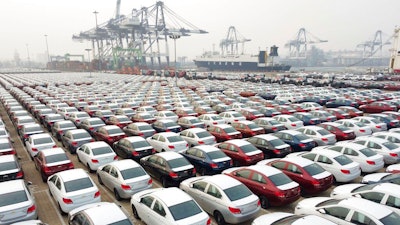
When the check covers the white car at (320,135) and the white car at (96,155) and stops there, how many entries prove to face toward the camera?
0

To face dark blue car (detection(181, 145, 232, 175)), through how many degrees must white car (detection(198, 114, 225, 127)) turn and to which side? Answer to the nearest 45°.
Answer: approximately 135° to its left

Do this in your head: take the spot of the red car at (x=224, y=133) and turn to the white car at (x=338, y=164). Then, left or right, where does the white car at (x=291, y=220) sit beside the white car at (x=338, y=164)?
right

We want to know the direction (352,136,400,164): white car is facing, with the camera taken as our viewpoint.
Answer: facing away from the viewer and to the left of the viewer

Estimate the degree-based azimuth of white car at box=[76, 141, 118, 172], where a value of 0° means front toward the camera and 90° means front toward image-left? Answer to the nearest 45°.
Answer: approximately 135°

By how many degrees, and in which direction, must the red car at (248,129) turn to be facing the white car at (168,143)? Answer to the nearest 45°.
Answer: approximately 90° to its left

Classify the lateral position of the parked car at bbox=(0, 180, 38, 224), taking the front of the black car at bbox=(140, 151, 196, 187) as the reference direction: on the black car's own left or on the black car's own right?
on the black car's own left

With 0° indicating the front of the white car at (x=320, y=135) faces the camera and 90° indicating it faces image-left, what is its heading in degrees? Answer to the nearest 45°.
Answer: approximately 135°

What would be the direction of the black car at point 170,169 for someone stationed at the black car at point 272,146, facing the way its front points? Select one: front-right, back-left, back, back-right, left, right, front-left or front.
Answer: left

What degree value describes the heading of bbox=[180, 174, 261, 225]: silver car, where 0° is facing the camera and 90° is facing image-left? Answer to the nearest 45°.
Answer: approximately 135°

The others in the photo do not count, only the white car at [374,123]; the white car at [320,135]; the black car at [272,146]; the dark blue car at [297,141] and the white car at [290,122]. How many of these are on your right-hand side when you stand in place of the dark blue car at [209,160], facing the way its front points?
5

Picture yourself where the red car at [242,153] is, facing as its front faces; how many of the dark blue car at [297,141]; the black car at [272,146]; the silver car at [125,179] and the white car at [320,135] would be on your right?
3

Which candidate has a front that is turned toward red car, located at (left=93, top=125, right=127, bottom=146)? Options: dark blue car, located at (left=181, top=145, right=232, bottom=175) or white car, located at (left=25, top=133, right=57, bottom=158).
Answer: the dark blue car

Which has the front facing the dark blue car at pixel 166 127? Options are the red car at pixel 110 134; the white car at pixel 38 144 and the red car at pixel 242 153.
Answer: the red car at pixel 242 153

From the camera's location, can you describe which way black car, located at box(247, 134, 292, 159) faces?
facing away from the viewer and to the left of the viewer
